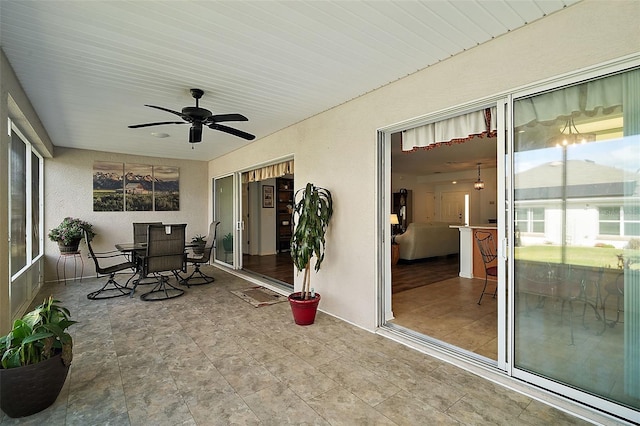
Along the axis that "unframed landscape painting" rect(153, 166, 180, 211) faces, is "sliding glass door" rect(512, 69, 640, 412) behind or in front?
in front

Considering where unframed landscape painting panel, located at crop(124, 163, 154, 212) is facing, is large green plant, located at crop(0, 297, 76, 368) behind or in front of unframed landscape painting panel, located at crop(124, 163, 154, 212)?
in front

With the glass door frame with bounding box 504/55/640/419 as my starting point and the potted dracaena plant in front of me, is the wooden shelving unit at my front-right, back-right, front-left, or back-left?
front-right

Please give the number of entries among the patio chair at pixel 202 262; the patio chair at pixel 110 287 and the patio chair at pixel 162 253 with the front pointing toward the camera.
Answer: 0

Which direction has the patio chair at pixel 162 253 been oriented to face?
away from the camera

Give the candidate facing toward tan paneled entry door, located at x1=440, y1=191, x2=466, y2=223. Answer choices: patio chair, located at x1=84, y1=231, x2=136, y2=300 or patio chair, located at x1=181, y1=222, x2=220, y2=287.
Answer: patio chair, located at x1=84, y1=231, x2=136, y2=300

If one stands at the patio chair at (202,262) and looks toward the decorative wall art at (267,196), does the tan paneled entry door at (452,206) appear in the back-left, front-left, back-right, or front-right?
front-right

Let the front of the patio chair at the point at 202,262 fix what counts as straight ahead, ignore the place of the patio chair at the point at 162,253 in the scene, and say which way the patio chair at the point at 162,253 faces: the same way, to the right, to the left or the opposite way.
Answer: to the right

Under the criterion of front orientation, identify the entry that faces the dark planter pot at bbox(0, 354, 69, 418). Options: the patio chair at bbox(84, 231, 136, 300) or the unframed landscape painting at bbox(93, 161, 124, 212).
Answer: the unframed landscape painting

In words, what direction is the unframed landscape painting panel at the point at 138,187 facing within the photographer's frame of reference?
facing the viewer

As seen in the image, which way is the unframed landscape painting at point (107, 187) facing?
toward the camera

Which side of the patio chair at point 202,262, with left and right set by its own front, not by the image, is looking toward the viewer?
left

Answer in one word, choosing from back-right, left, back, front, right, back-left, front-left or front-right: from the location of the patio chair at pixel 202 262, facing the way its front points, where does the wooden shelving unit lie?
back-right

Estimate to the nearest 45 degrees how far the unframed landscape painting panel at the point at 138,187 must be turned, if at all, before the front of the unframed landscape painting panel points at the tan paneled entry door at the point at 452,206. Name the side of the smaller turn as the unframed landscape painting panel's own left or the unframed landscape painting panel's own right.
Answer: approximately 90° to the unframed landscape painting panel's own left

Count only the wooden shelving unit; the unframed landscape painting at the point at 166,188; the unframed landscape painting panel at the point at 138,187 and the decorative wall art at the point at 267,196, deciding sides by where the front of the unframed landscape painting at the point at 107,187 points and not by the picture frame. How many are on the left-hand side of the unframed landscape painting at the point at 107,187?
4

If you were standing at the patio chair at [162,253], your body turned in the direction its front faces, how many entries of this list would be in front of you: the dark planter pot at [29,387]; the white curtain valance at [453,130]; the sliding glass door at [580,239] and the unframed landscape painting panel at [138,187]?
1

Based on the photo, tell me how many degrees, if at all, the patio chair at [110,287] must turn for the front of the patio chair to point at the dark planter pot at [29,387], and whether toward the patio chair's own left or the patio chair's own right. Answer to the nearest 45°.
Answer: approximately 90° to the patio chair's own right

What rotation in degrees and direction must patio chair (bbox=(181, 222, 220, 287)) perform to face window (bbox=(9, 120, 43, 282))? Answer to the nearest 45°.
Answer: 0° — it already faces it

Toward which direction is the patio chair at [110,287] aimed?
to the viewer's right
